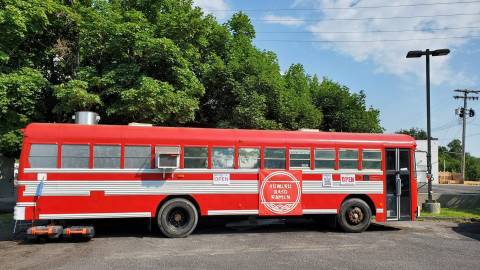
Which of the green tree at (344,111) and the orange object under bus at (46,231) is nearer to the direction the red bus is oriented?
the green tree

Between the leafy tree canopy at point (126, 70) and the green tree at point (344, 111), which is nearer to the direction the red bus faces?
the green tree

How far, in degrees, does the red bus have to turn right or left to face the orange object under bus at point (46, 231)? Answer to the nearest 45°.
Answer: approximately 180°

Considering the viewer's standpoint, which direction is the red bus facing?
facing to the right of the viewer

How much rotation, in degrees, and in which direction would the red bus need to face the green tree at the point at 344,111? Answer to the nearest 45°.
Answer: approximately 45° to its left

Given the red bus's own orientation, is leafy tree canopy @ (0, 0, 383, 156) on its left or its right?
on its left
